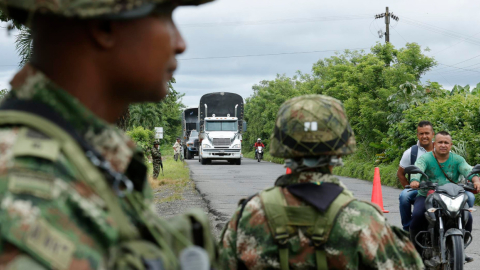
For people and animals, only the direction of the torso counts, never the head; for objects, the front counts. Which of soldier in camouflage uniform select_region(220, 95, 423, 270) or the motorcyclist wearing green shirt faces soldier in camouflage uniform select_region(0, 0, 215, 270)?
the motorcyclist wearing green shirt

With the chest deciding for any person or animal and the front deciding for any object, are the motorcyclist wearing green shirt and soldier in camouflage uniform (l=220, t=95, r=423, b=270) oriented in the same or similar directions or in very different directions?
very different directions

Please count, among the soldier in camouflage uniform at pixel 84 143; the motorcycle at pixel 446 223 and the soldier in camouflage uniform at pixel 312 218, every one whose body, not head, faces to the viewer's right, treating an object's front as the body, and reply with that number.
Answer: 1

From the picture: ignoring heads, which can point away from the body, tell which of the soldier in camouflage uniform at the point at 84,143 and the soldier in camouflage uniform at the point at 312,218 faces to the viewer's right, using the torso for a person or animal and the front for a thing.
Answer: the soldier in camouflage uniform at the point at 84,143

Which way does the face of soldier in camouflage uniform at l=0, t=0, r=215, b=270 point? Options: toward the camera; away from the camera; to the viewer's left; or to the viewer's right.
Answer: to the viewer's right

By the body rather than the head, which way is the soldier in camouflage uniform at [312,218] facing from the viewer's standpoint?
away from the camera

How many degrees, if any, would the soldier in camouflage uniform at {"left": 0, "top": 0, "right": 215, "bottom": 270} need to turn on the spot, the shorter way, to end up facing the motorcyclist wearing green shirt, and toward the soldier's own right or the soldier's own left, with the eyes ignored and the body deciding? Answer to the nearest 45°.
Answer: approximately 45° to the soldier's own left

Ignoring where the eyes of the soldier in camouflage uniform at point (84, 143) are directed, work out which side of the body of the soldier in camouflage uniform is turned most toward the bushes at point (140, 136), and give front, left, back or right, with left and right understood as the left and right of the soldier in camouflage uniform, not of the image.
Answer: left

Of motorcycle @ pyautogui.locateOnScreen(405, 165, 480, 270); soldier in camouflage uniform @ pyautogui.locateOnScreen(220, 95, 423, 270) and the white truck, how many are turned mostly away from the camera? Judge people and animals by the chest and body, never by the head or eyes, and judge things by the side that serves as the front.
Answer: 1

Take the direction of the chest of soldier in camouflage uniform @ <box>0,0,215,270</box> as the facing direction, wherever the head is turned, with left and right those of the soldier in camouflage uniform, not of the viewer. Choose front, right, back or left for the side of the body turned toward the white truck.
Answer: left

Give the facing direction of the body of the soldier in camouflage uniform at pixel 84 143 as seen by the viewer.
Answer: to the viewer's right

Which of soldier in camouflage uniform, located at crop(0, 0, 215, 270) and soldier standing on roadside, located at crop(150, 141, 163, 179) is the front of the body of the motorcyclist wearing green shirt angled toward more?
the soldier in camouflage uniform

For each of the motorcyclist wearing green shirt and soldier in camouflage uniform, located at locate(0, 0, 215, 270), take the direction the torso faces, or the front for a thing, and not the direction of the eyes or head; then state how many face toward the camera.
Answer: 1

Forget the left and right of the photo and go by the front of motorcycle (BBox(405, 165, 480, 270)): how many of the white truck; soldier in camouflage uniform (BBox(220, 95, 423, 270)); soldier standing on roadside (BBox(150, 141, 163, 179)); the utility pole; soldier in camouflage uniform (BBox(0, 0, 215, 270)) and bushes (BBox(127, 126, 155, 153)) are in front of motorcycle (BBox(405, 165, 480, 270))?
2
